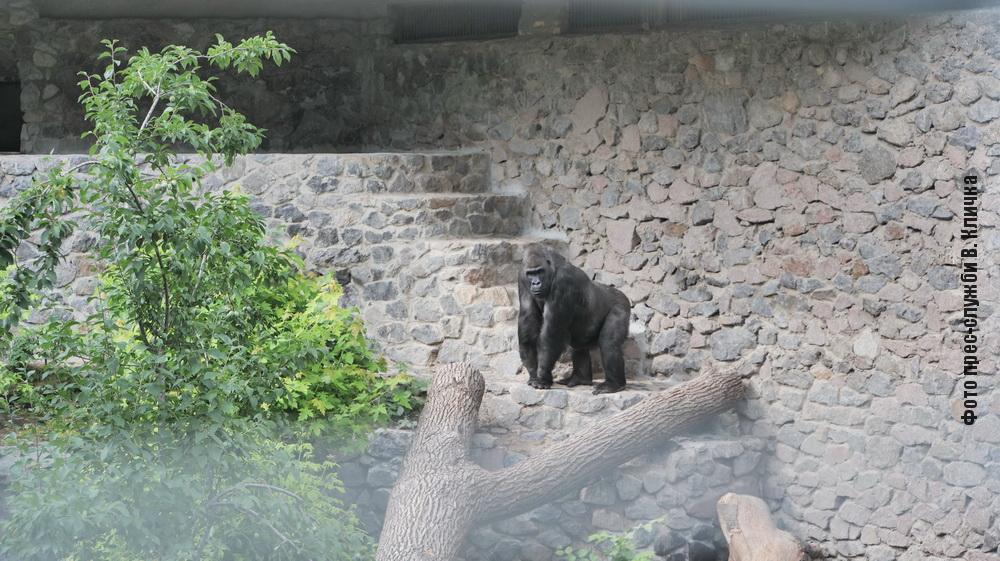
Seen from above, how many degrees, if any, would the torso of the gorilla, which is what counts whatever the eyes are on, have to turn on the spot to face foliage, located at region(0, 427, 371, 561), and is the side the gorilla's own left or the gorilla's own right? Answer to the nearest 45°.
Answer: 0° — it already faces it

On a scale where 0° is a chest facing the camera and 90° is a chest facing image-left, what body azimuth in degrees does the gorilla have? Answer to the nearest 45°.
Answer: approximately 45°

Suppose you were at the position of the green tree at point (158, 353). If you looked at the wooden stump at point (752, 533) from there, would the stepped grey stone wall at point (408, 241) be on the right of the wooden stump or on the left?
left
